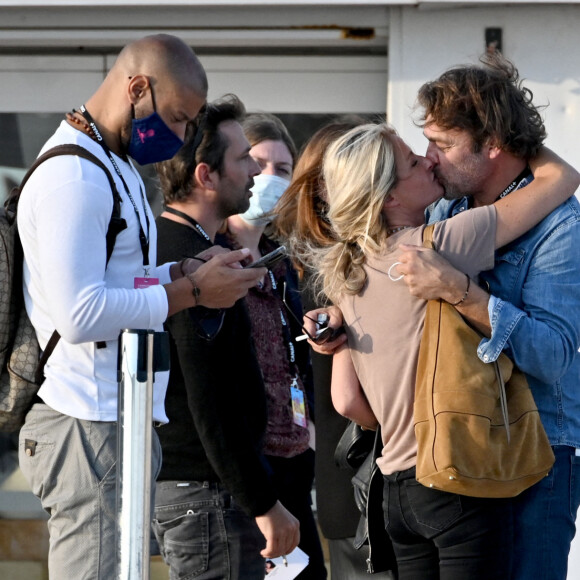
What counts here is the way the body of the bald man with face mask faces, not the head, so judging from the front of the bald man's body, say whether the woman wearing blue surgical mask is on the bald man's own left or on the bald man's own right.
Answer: on the bald man's own left

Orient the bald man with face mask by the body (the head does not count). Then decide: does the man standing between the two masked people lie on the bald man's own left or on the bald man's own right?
on the bald man's own left

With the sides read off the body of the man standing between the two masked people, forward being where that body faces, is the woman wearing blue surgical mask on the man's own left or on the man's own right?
on the man's own left

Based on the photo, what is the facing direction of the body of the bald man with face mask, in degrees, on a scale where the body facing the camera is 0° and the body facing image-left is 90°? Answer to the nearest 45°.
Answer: approximately 270°
